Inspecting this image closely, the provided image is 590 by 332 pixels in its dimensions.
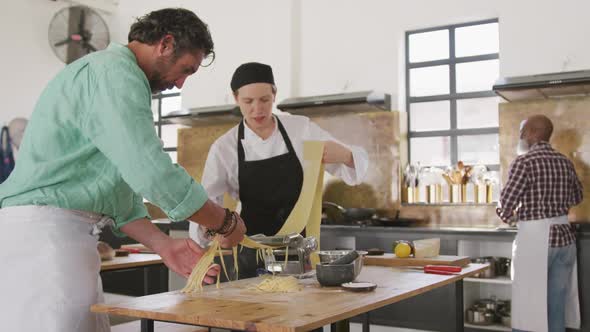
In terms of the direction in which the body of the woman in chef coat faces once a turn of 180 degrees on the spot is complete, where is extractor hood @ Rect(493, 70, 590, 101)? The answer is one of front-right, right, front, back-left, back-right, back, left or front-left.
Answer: front-right

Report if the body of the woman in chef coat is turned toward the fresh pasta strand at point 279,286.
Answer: yes

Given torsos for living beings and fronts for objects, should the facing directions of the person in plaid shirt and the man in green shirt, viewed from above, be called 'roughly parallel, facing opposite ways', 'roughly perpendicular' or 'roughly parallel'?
roughly perpendicular

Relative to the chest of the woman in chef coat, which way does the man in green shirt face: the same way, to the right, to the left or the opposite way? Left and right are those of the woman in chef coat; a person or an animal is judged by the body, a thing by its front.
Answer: to the left

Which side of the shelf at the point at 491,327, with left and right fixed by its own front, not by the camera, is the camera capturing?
front

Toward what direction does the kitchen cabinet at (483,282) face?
toward the camera

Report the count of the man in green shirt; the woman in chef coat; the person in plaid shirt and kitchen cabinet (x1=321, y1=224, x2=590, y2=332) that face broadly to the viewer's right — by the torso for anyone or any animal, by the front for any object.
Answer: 1

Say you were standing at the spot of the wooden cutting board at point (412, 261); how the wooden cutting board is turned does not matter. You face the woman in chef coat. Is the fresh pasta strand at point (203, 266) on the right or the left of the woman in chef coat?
left

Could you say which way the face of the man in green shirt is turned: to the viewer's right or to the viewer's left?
to the viewer's right

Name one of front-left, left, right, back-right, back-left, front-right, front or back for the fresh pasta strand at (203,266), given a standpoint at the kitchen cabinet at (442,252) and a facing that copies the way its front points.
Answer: front

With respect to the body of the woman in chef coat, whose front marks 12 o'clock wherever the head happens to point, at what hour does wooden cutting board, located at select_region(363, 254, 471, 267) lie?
The wooden cutting board is roughly at 9 o'clock from the woman in chef coat.

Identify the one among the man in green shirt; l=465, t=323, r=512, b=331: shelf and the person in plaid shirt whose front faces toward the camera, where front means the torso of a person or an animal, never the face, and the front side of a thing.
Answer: the shelf

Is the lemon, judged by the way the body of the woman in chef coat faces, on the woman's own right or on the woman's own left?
on the woman's own left

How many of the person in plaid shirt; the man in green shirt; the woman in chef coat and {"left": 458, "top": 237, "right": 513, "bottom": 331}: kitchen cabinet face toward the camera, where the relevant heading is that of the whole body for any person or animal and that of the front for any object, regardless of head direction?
2

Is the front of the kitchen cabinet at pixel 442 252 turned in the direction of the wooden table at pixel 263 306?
yes

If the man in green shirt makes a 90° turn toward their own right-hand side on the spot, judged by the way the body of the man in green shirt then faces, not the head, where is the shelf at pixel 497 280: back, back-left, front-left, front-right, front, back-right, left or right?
back-left

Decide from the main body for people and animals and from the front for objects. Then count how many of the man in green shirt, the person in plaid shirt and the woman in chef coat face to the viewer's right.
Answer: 1

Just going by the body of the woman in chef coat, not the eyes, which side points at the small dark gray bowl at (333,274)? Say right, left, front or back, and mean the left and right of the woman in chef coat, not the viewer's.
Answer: front

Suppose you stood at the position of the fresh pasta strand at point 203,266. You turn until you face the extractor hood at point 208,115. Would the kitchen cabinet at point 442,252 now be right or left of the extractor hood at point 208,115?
right

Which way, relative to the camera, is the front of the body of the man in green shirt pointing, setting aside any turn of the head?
to the viewer's right
